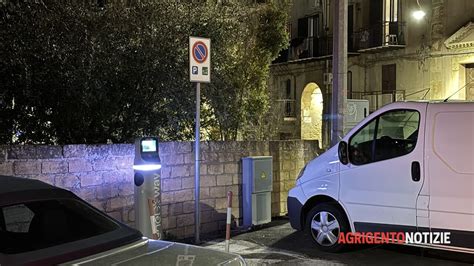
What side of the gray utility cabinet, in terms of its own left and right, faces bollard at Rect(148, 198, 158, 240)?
right

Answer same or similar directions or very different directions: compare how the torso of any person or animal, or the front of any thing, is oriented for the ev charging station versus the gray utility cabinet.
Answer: same or similar directions

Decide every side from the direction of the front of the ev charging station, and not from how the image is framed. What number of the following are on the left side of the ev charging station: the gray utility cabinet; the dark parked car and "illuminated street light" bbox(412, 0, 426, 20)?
2

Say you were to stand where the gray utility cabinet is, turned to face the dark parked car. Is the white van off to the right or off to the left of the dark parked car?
left

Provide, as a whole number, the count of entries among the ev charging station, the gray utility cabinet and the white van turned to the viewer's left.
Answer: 1

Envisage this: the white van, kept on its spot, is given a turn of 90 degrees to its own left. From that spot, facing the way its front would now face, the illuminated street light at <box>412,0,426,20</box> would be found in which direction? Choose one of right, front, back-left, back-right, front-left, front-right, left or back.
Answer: back

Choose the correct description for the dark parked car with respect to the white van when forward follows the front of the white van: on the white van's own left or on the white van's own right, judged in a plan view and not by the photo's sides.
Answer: on the white van's own left

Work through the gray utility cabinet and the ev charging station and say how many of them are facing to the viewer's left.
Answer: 0

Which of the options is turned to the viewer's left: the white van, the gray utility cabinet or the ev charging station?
the white van

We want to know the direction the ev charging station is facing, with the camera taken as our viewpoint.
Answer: facing the viewer and to the right of the viewer

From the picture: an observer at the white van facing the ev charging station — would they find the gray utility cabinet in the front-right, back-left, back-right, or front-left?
front-right

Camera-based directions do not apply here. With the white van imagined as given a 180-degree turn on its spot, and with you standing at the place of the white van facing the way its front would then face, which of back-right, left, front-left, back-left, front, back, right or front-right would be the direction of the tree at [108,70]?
back

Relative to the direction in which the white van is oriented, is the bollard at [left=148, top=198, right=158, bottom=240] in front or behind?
in front

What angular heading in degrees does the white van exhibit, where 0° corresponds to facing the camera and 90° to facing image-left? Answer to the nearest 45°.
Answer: approximately 90°

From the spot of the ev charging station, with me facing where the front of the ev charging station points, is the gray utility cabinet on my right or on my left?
on my left

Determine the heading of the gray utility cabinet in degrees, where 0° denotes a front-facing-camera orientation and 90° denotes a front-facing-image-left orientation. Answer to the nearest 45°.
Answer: approximately 315°
